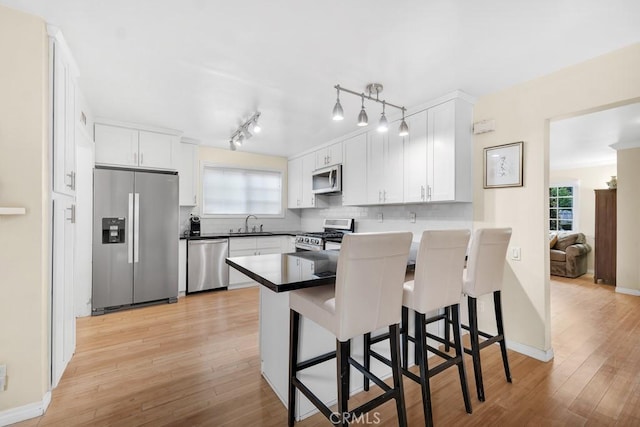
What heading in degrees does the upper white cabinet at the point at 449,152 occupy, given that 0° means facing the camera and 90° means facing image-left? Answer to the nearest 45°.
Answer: approximately 45°

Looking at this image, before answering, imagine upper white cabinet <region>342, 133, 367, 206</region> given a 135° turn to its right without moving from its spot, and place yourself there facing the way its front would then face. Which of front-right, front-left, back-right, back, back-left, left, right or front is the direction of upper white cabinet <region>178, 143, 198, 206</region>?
left

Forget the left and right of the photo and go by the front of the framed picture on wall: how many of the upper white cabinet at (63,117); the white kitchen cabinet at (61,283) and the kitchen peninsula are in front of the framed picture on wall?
3

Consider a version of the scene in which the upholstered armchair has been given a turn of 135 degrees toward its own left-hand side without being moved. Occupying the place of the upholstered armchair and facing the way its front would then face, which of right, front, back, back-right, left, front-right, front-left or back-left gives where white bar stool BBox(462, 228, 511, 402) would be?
right

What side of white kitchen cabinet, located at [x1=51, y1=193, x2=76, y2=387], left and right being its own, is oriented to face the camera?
right

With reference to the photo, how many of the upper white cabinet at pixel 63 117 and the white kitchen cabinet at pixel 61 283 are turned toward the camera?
0

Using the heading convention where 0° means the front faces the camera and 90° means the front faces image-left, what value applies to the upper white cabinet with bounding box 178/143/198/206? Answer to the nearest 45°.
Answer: approximately 0°

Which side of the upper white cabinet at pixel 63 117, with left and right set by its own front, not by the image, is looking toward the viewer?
right
